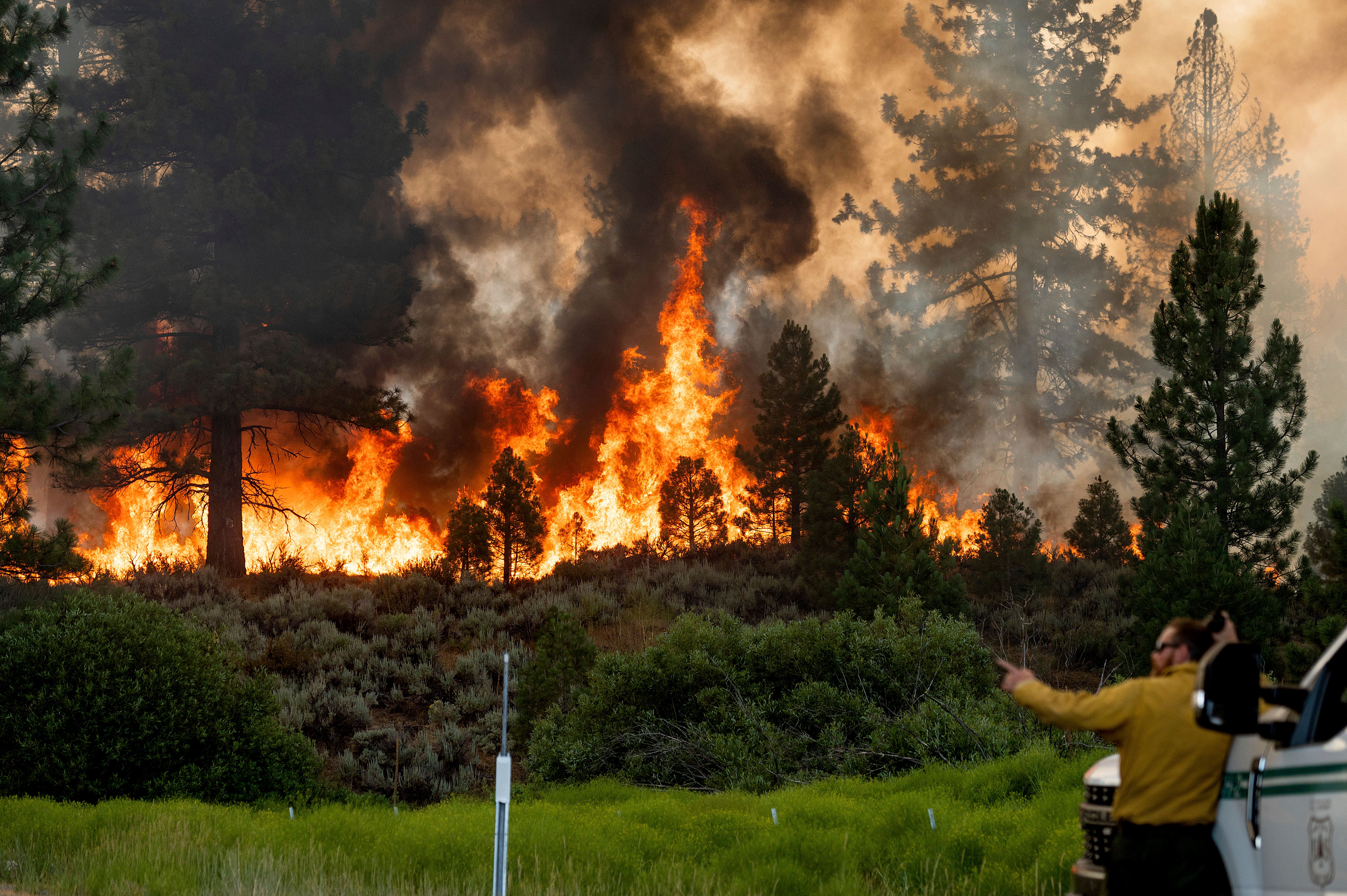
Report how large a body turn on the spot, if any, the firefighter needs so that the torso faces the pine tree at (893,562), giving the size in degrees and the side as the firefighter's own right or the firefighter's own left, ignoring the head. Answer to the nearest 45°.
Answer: approximately 45° to the firefighter's own right

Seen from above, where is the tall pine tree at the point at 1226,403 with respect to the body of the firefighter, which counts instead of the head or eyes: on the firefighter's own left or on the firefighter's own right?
on the firefighter's own right

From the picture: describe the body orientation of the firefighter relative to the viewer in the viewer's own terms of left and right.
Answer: facing away from the viewer and to the left of the viewer
